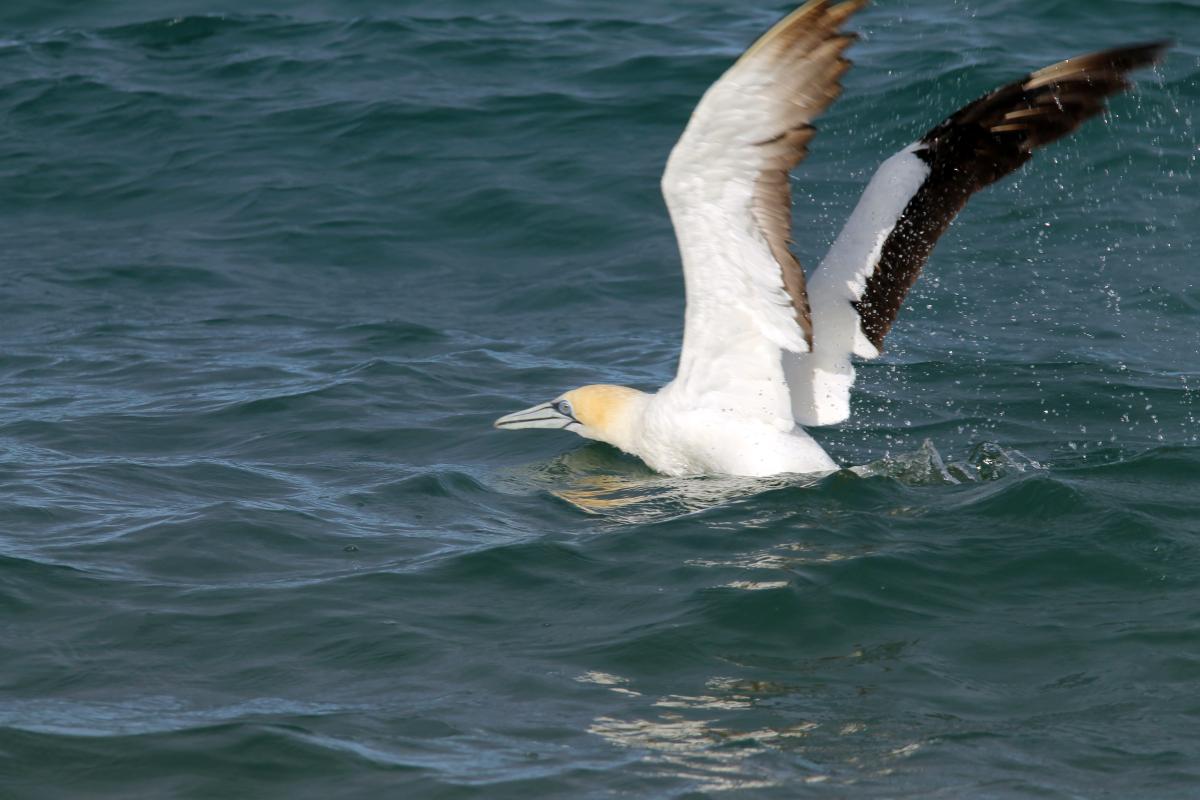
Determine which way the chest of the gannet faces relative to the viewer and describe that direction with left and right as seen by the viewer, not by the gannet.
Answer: facing to the left of the viewer
